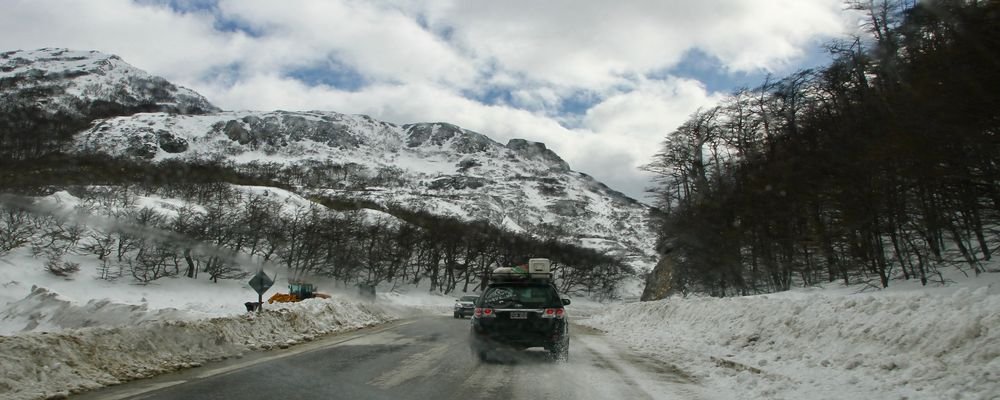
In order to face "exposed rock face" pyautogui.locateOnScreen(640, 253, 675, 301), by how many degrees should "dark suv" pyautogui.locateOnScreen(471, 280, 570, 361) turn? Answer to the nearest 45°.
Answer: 0° — it already faces it

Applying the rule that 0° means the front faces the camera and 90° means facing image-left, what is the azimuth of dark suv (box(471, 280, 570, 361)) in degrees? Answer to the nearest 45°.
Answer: approximately 180°
